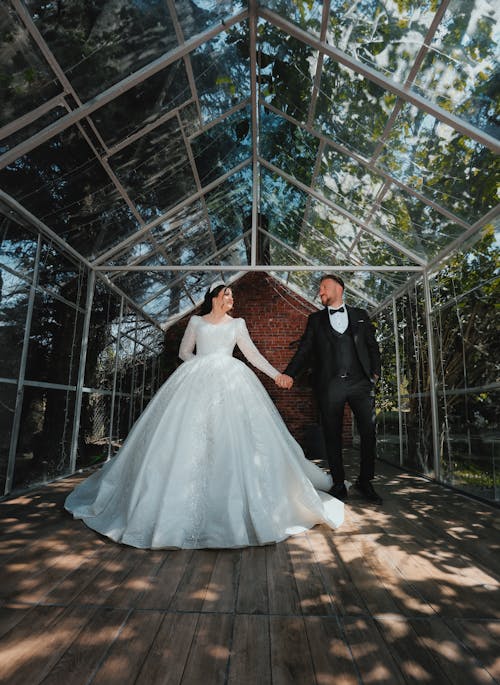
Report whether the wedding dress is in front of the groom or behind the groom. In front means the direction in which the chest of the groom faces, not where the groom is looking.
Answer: in front

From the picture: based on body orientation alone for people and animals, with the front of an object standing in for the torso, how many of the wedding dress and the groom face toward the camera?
2

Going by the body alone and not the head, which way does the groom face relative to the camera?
toward the camera

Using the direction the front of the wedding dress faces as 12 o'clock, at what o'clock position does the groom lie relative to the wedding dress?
The groom is roughly at 8 o'clock from the wedding dress.

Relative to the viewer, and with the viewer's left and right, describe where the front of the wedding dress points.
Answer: facing the viewer
